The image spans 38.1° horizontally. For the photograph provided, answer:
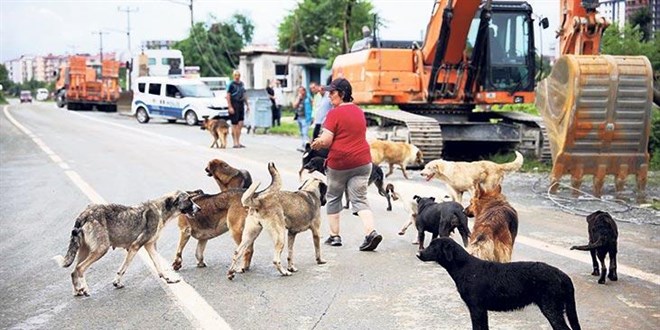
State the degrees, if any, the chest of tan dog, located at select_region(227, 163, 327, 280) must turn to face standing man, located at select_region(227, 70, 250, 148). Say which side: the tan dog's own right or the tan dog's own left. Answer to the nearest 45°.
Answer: approximately 45° to the tan dog's own left

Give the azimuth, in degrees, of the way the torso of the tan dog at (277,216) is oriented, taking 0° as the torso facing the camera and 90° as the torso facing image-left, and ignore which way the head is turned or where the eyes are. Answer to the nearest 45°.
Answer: approximately 225°

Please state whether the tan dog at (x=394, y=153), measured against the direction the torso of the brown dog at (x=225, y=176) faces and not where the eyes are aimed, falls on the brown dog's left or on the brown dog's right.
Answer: on the brown dog's right

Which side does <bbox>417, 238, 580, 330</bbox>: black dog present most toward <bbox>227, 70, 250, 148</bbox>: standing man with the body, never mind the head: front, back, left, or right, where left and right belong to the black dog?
right

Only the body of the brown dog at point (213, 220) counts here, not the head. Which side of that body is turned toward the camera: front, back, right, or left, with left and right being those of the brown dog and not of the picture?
left

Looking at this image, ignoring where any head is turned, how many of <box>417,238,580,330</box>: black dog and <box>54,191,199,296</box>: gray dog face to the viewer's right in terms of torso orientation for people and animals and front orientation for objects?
1

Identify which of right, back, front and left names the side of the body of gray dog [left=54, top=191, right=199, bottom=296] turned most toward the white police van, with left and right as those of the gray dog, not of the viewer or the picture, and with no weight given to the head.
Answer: left

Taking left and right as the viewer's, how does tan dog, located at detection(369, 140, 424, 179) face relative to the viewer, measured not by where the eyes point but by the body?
facing to the right of the viewer

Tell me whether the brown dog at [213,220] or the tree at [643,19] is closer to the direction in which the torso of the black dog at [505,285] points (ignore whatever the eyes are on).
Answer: the brown dog
